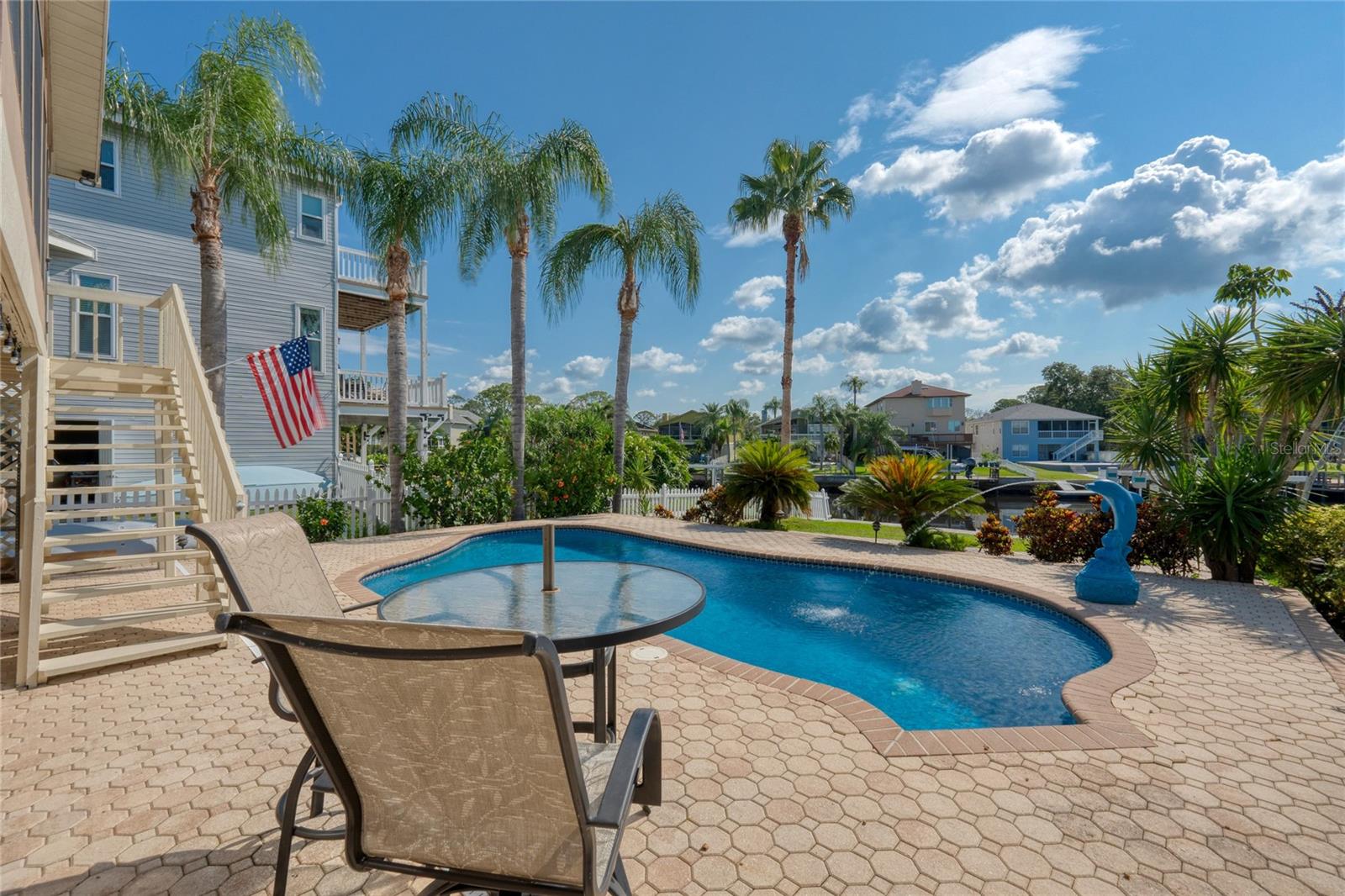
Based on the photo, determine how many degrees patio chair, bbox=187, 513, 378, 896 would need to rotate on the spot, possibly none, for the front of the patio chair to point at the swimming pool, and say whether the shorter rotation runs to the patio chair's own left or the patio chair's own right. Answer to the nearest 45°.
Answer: approximately 45° to the patio chair's own left

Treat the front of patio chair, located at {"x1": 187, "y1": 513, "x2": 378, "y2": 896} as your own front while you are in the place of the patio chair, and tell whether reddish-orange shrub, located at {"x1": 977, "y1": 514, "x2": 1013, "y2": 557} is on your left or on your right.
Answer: on your left

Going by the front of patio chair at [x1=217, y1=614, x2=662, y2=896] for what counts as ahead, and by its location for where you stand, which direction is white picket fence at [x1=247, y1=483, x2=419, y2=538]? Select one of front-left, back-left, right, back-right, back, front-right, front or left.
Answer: front-left

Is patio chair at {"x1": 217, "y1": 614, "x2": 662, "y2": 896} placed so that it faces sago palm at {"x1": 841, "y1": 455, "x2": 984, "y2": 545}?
yes

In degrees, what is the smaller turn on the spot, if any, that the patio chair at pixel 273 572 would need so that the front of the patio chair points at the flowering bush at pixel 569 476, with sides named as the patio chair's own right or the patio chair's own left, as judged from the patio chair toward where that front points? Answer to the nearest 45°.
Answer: approximately 90° to the patio chair's own left

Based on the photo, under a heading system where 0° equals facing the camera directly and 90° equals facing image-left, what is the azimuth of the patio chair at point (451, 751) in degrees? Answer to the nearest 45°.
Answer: approximately 225°

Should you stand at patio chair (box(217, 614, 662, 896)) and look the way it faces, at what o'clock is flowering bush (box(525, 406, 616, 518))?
The flowering bush is roughly at 11 o'clock from the patio chair.

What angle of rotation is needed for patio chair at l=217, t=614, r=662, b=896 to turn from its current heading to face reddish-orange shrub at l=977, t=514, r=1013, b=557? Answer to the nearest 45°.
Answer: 0° — it already faces it

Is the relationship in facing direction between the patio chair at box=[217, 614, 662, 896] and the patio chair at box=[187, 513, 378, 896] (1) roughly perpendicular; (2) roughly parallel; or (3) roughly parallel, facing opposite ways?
roughly perpendicular

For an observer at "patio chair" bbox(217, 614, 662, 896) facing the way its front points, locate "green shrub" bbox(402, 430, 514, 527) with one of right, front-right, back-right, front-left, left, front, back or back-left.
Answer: front-left

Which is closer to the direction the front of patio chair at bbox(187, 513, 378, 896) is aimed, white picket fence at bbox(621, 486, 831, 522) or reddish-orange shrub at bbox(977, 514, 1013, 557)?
the reddish-orange shrub

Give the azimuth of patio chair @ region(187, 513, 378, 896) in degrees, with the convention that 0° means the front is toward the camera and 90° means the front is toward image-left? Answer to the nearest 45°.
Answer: approximately 315°

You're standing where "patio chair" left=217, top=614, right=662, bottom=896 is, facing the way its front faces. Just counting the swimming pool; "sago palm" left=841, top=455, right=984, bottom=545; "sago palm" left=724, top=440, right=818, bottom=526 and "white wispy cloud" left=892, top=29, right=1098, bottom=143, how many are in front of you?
4
